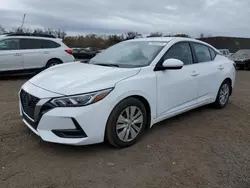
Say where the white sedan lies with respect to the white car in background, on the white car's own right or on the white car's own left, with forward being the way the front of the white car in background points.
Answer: on the white car's own left

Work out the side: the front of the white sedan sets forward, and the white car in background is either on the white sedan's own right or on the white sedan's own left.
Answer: on the white sedan's own right

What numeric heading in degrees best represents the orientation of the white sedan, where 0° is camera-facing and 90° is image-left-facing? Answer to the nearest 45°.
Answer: approximately 45°

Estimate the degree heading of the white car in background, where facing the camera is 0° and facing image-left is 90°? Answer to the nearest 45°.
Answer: approximately 90°
